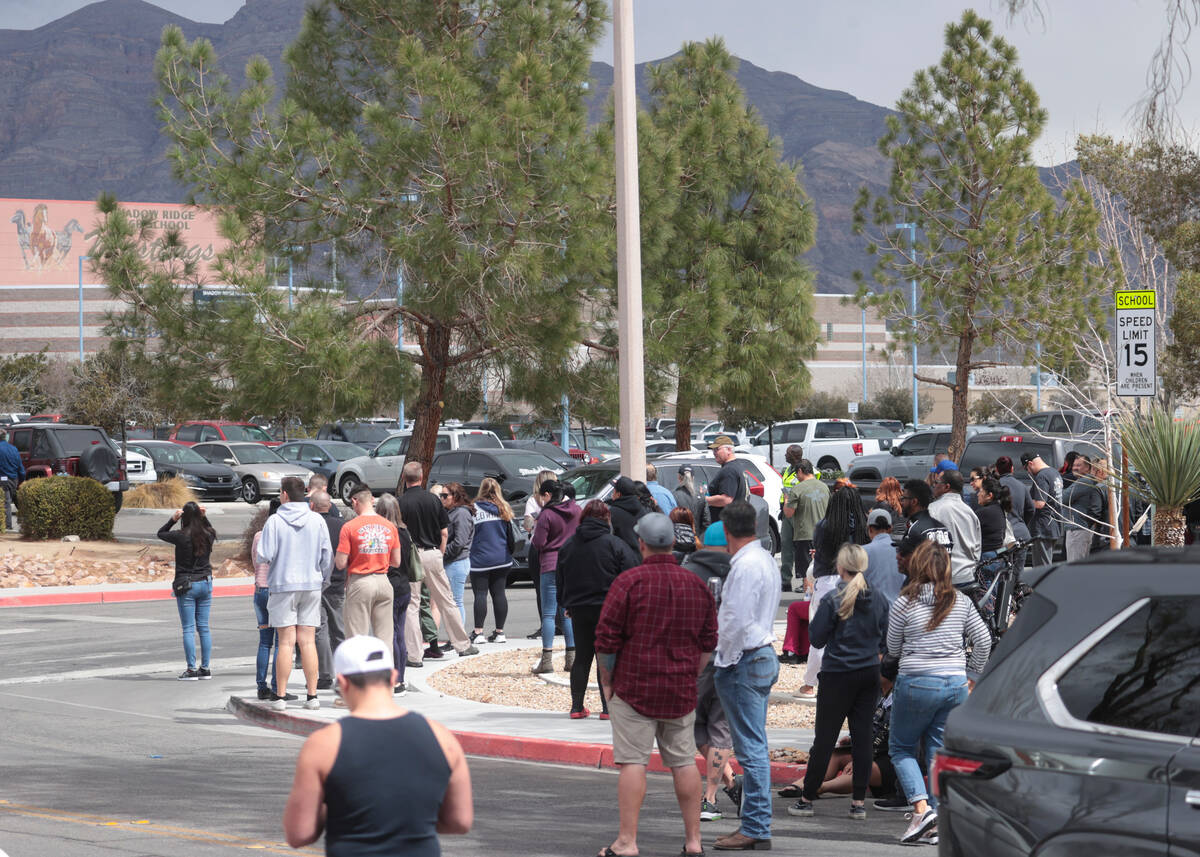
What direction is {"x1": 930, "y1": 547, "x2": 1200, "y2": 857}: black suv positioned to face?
to the viewer's right

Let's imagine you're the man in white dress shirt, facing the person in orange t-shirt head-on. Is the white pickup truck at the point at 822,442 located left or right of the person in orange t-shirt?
right

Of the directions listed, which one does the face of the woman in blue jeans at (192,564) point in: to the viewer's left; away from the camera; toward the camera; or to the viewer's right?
away from the camera

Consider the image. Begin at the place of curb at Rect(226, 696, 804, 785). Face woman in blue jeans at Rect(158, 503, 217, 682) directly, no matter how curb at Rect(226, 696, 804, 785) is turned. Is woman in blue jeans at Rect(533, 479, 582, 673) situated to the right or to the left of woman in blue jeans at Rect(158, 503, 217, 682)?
right

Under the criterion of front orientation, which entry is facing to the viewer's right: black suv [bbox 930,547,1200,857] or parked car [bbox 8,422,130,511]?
the black suv

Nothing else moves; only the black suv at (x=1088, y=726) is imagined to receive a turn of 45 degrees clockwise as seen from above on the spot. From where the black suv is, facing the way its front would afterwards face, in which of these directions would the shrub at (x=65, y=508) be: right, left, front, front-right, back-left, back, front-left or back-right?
back

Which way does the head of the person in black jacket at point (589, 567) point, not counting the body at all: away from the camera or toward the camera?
away from the camera

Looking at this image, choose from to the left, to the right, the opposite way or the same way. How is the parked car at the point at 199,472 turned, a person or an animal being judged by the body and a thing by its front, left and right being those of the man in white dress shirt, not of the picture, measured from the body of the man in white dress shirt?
the opposite way

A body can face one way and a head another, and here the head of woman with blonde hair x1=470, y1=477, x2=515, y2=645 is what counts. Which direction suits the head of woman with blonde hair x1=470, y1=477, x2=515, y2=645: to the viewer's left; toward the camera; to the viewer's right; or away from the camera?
away from the camera

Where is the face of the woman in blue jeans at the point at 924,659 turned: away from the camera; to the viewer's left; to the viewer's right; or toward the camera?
away from the camera

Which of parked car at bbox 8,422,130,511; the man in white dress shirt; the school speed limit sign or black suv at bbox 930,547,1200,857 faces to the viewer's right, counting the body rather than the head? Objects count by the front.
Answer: the black suv
